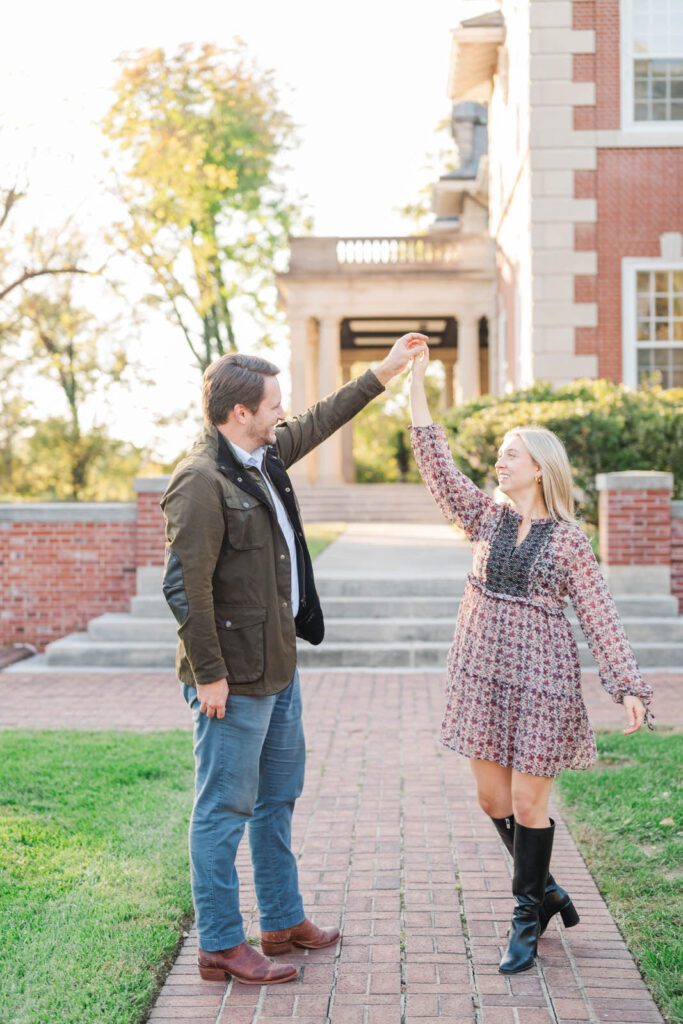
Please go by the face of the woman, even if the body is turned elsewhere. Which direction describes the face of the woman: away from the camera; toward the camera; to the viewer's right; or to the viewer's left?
to the viewer's left

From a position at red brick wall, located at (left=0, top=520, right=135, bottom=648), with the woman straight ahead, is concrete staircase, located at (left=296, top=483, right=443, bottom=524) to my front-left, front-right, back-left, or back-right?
back-left

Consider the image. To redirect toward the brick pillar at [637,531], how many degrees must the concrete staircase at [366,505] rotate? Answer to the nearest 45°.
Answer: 0° — it already faces it

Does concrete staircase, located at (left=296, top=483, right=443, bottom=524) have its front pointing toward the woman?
yes

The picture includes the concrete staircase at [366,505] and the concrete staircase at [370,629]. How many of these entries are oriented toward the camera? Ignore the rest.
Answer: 2

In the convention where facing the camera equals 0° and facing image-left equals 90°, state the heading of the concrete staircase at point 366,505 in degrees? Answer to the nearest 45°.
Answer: approximately 0°

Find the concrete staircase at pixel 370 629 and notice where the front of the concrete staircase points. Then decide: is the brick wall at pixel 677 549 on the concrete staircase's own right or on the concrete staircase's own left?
on the concrete staircase's own left

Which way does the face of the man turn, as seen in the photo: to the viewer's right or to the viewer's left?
to the viewer's right

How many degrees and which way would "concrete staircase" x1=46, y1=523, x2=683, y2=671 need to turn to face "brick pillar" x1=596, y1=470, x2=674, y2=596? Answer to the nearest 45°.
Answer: approximately 90° to its left
